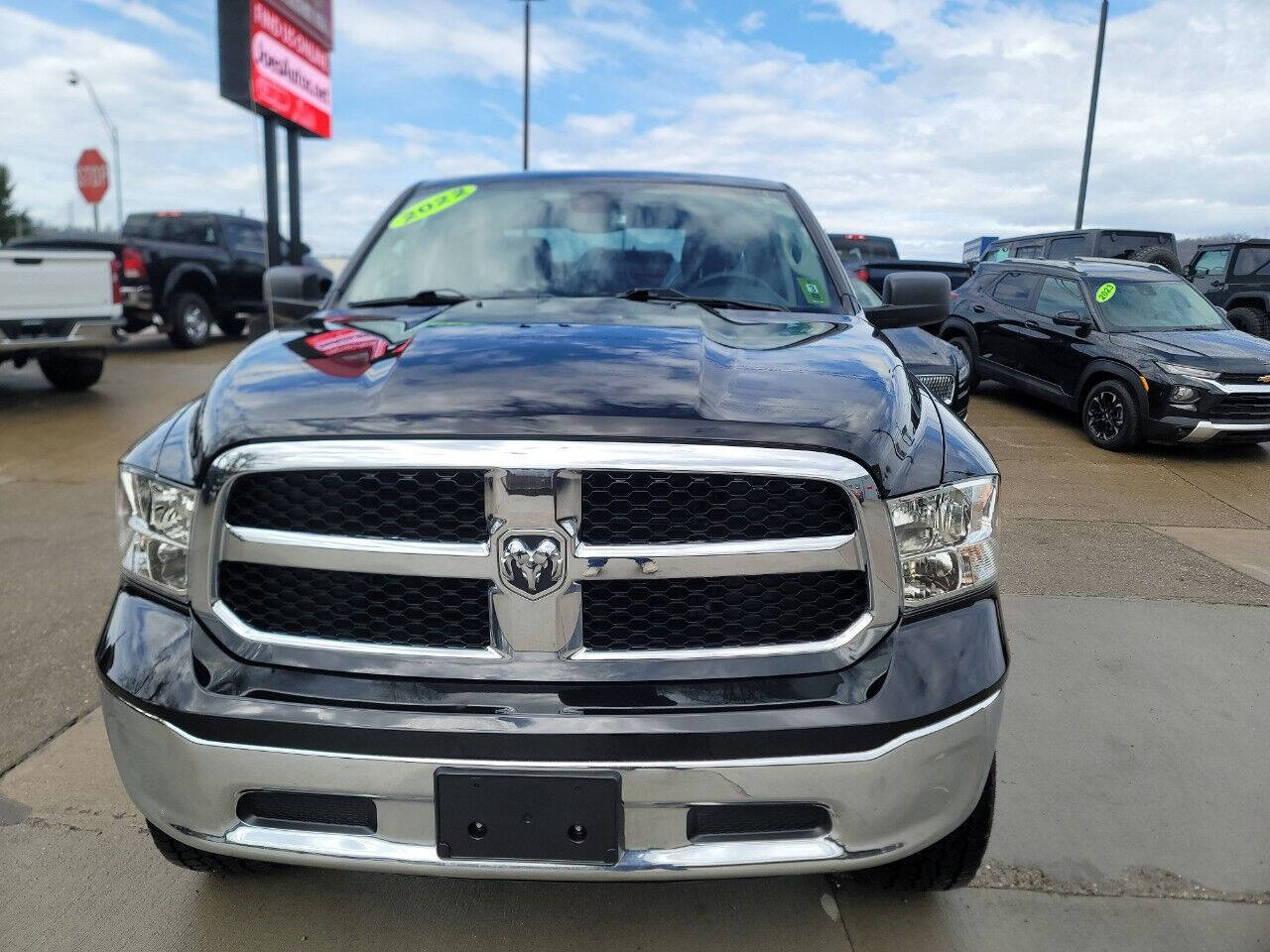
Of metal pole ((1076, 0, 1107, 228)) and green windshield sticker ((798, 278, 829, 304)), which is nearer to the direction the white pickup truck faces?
the metal pole

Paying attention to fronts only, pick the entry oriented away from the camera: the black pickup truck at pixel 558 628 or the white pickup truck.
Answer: the white pickup truck

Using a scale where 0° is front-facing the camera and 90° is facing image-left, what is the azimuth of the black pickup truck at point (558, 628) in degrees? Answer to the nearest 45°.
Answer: approximately 0°

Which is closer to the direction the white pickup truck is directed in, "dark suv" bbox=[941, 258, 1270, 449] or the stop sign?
the stop sign

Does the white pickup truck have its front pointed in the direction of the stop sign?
yes

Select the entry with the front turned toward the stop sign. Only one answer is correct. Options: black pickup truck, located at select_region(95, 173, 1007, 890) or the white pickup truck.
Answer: the white pickup truck

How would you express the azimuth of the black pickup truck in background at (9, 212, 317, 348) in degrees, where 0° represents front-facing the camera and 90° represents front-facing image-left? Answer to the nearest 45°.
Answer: approximately 225°

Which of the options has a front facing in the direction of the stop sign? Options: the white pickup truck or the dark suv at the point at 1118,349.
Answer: the white pickup truck

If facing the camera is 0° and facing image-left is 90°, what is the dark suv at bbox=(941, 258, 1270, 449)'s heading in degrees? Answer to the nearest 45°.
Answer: approximately 315°

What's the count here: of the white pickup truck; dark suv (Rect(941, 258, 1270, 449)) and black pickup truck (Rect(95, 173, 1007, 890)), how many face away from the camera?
1

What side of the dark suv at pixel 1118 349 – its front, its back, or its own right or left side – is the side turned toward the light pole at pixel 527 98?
back

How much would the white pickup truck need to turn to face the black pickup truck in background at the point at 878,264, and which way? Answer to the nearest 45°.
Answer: approximately 90° to its right

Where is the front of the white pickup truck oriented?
away from the camera

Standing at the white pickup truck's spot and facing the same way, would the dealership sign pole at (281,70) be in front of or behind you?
in front
